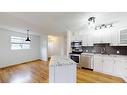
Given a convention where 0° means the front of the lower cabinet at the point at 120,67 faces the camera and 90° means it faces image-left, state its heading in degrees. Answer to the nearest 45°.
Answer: approximately 45°

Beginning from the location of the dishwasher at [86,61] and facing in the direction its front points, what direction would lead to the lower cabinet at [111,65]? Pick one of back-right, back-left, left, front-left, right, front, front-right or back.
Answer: left

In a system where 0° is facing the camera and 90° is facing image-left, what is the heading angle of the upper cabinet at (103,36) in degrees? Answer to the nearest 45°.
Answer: approximately 45°

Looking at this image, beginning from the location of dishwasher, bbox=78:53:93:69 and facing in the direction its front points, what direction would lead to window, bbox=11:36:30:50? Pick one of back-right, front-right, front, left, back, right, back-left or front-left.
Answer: front-right

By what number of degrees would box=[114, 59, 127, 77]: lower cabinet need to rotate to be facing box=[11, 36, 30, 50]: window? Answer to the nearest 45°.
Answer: approximately 45° to its right

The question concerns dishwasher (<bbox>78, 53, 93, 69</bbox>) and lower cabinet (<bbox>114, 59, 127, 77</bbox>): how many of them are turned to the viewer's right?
0

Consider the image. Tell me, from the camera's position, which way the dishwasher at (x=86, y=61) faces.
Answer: facing the viewer and to the left of the viewer

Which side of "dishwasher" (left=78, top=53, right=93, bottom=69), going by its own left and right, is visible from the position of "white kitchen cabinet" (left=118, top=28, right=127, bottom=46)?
left

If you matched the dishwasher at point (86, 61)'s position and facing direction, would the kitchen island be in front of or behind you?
in front
